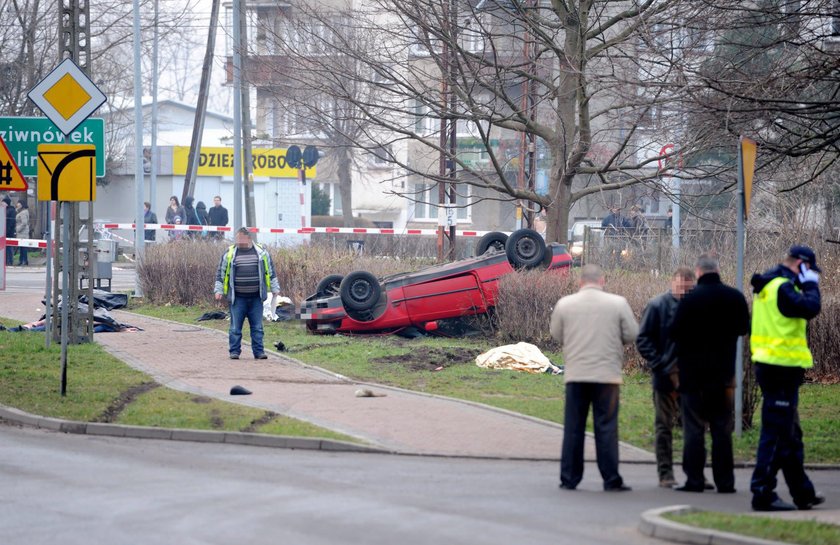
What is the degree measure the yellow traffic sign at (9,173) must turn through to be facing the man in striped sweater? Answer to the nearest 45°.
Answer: approximately 90° to its left

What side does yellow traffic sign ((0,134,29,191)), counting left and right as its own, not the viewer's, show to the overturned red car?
left

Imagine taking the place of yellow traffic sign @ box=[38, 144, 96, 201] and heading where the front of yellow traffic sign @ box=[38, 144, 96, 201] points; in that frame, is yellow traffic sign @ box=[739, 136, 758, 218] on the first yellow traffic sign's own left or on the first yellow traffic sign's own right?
on the first yellow traffic sign's own left

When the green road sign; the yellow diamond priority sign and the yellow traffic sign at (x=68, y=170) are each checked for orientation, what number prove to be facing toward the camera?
3

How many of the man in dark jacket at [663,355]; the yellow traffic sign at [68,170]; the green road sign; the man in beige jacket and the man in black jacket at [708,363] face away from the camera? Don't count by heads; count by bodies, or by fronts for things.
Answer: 2

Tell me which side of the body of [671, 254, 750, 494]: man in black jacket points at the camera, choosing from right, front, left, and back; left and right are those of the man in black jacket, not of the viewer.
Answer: back

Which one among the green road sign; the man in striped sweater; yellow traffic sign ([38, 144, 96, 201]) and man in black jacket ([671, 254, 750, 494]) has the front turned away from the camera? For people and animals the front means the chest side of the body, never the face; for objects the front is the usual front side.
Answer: the man in black jacket

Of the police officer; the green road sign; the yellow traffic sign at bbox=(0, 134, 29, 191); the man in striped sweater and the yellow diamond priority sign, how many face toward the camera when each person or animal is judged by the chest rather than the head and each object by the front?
4

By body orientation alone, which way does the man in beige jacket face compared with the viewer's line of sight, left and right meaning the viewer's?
facing away from the viewer

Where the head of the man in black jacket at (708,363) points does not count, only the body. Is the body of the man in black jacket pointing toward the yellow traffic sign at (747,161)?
yes

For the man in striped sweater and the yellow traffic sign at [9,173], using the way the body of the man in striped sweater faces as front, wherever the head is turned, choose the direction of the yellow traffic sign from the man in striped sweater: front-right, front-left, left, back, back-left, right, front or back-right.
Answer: right
